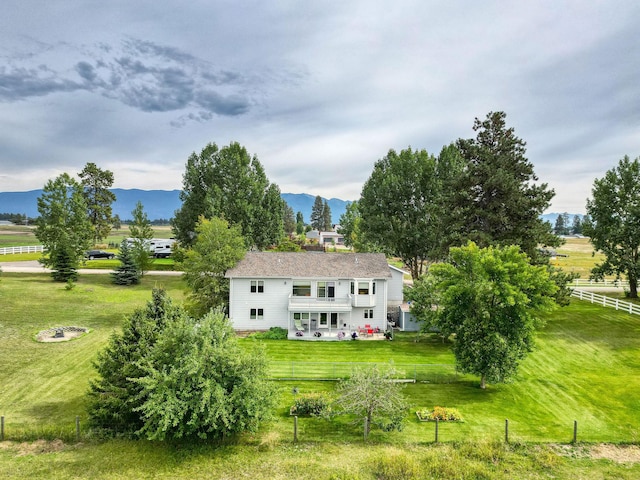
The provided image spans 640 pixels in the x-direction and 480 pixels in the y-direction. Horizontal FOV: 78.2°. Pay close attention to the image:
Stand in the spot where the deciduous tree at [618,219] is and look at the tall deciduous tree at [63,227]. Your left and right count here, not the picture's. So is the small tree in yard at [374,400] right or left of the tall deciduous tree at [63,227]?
left

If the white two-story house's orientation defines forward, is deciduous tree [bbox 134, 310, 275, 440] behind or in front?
behind

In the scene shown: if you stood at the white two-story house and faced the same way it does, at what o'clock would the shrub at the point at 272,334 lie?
The shrub is roughly at 8 o'clock from the white two-story house.

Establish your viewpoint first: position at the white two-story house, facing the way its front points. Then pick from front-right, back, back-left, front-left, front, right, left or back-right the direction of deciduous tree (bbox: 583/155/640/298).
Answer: right

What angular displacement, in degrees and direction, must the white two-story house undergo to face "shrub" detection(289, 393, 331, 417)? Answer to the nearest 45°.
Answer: approximately 180°

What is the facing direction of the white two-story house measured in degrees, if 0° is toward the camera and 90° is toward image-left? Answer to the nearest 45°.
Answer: approximately 180°

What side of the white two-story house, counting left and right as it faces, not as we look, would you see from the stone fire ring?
left
